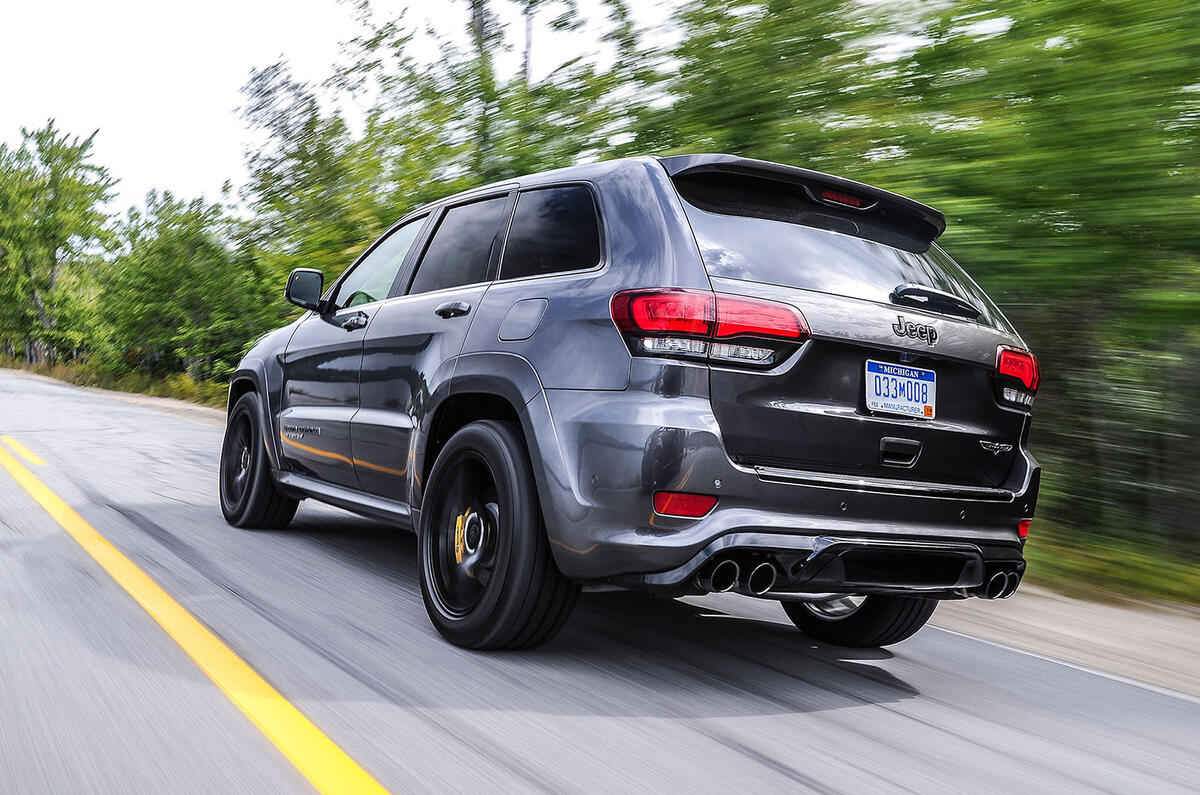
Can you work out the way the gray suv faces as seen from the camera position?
facing away from the viewer and to the left of the viewer

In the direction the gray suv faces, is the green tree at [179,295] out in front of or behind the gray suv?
in front
